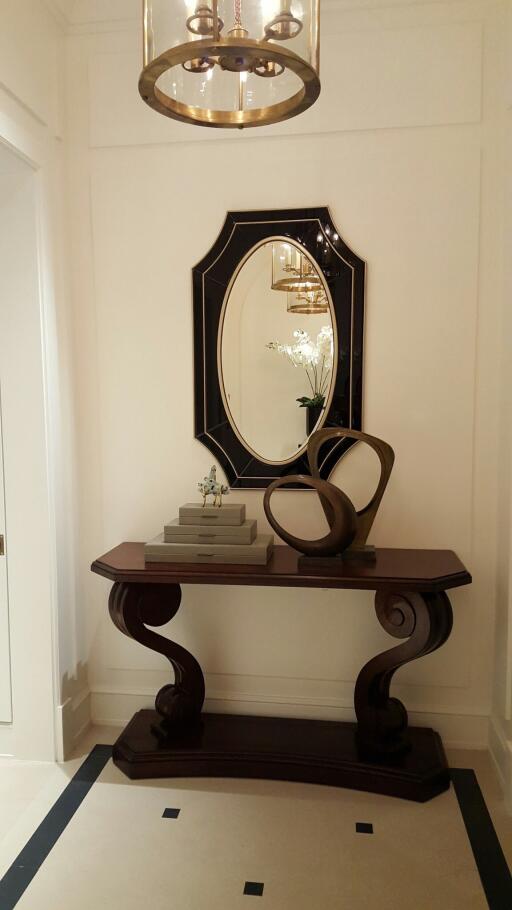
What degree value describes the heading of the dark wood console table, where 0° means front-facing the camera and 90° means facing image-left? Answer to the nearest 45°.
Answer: approximately 0°

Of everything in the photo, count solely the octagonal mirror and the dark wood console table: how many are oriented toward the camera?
2

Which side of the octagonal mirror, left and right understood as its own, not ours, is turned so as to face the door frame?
right

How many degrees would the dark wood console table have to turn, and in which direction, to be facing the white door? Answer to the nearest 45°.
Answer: approximately 90° to its right
